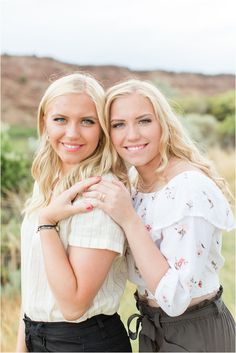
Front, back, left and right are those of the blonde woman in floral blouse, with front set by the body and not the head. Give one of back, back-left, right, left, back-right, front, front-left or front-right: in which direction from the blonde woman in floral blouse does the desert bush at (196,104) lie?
back-right

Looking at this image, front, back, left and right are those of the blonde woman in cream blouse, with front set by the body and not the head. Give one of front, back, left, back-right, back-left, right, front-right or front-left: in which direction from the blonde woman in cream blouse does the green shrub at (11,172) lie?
back-right

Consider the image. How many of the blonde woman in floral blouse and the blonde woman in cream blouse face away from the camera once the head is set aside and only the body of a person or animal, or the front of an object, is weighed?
0

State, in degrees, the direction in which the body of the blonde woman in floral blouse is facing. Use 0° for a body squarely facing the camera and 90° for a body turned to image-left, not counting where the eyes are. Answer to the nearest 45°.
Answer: approximately 45°

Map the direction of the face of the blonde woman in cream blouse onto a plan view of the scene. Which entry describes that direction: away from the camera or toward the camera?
toward the camera

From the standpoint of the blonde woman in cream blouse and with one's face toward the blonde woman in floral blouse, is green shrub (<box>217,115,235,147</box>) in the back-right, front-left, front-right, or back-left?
front-left

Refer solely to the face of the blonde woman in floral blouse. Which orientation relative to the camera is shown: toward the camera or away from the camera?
toward the camera

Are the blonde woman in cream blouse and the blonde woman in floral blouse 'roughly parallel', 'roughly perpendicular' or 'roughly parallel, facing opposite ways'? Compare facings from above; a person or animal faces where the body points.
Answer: roughly parallel

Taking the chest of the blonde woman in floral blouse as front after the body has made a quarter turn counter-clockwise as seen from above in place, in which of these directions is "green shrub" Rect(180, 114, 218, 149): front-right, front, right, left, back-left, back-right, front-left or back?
back-left
